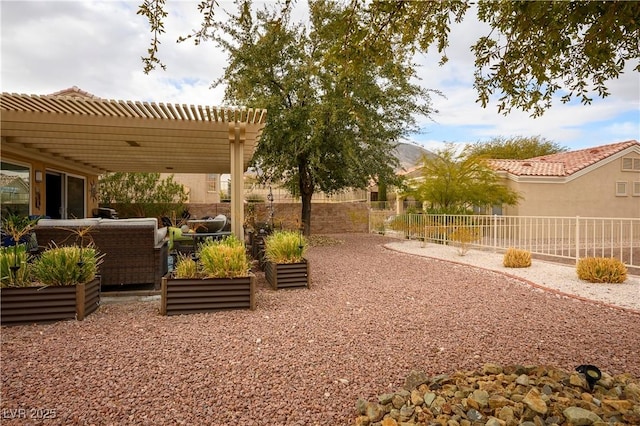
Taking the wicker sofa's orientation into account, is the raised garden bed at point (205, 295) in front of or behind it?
behind

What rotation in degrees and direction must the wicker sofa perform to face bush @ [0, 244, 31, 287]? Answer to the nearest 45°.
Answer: approximately 135° to its left

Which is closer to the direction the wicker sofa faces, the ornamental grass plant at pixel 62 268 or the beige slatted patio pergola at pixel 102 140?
the beige slatted patio pergola

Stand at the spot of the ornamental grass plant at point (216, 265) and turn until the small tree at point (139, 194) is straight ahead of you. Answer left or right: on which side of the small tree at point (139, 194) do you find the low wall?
right

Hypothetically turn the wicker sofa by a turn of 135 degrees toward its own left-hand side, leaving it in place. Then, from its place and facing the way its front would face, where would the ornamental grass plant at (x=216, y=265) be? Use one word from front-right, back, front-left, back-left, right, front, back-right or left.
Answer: left

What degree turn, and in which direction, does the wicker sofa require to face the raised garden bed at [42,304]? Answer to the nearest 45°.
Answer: approximately 135° to its left

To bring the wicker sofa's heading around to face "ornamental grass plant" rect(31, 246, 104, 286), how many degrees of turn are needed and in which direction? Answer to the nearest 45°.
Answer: approximately 135° to its left

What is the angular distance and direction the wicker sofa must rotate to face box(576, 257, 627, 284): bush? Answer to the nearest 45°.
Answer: approximately 90° to its right

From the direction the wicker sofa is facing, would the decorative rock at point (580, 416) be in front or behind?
behind

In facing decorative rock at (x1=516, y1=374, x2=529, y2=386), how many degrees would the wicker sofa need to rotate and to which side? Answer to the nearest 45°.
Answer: approximately 135° to its right

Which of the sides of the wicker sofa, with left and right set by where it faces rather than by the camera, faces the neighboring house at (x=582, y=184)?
right

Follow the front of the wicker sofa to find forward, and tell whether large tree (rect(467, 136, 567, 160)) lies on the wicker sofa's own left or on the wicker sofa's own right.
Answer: on the wicker sofa's own right

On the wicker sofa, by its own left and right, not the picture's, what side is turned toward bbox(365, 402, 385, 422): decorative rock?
back

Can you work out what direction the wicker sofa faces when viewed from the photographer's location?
facing away from the viewer
